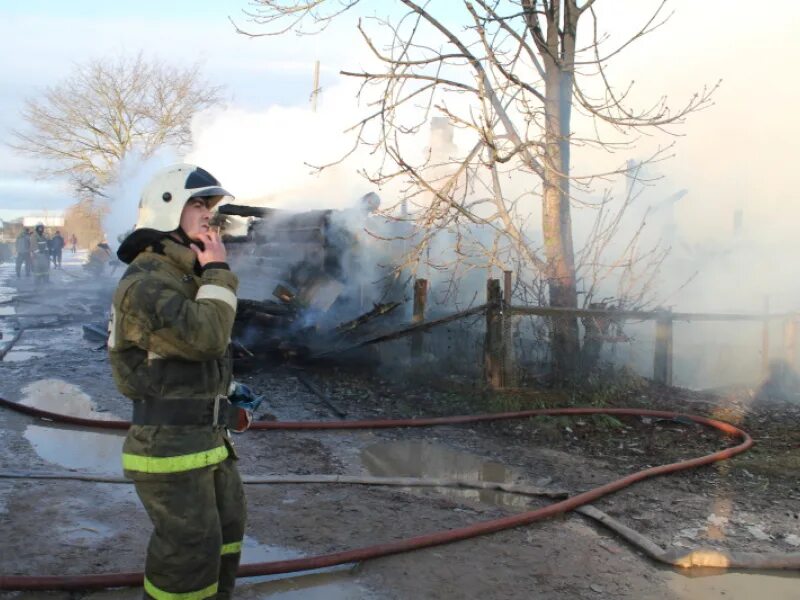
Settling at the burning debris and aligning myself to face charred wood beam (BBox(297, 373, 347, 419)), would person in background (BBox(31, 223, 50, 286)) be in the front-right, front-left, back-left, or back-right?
back-right

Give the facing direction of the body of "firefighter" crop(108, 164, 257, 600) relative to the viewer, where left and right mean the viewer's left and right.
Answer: facing to the right of the viewer

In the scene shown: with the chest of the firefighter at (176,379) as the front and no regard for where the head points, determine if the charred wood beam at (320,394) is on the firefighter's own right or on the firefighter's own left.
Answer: on the firefighter's own left

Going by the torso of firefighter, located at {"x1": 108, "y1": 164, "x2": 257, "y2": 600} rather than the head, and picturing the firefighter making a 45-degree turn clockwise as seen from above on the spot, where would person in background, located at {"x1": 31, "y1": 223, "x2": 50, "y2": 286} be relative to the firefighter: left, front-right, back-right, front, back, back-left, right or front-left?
back-left

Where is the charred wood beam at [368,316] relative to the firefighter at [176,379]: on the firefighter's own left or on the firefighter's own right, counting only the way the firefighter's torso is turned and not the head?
on the firefighter's own left

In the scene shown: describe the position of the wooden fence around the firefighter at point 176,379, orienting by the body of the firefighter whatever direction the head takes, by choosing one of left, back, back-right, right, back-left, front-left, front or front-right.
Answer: front-left

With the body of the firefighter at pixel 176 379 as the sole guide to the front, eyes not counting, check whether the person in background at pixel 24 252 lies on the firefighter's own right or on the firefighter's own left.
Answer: on the firefighter's own left
